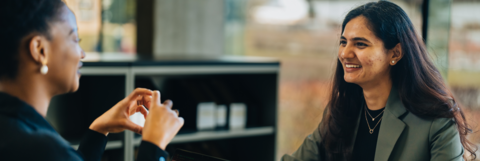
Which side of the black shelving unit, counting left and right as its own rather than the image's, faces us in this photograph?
front

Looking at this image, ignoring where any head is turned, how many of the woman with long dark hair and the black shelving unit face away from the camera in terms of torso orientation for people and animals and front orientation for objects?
0

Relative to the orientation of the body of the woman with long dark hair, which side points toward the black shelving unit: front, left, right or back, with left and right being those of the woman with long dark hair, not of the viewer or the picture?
right

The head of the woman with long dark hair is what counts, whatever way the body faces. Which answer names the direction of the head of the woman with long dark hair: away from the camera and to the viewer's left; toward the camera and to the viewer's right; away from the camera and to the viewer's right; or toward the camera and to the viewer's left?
toward the camera and to the viewer's left

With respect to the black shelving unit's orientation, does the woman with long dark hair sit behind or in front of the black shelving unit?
in front

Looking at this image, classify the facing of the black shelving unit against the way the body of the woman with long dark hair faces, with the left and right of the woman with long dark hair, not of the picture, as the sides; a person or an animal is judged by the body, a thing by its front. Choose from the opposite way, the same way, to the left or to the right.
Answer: to the left
